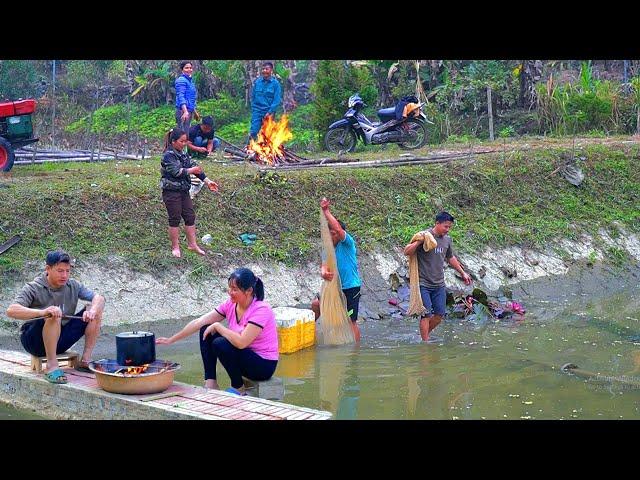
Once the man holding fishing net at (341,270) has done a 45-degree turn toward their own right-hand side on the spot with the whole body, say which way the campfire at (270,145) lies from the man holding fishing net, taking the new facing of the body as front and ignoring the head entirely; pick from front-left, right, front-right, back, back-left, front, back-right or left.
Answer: front-right

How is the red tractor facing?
to the viewer's right

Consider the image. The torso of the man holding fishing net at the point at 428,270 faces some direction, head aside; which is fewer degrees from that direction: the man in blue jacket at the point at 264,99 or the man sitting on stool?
the man sitting on stool

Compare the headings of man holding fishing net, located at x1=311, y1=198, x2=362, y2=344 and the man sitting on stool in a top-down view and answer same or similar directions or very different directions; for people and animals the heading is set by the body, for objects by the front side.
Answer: very different directions

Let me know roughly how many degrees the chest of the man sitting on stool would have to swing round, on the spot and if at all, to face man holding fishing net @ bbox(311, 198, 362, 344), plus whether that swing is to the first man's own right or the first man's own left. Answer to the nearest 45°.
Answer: approximately 90° to the first man's own left

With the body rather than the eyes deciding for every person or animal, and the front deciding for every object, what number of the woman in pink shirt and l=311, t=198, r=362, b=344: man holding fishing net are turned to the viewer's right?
0

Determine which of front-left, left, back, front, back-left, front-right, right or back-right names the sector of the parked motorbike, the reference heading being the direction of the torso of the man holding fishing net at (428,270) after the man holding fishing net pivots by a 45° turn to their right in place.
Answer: back

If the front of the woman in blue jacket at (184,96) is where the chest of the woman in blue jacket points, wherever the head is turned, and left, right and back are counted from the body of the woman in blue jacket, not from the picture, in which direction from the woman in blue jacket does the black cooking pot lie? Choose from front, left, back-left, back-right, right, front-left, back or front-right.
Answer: front-right

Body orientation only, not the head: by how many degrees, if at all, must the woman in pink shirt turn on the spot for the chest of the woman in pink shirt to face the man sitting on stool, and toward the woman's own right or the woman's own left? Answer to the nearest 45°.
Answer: approximately 45° to the woman's own right

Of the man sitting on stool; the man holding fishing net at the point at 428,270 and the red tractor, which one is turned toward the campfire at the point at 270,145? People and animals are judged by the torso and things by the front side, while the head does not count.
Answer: the red tractor

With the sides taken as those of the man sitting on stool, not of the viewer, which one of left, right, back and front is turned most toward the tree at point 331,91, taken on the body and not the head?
left

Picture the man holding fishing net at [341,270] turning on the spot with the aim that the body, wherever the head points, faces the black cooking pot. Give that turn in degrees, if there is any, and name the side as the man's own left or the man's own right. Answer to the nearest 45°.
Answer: approximately 45° to the man's own left

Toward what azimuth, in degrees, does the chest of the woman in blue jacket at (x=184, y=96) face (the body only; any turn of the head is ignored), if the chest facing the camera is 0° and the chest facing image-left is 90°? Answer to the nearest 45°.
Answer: approximately 315°

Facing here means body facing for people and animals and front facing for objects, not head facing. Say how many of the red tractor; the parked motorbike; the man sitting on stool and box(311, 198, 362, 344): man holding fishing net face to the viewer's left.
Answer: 2

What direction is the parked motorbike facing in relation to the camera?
to the viewer's left

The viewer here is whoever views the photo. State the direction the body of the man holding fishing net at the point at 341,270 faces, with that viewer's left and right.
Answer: facing to the left of the viewer
